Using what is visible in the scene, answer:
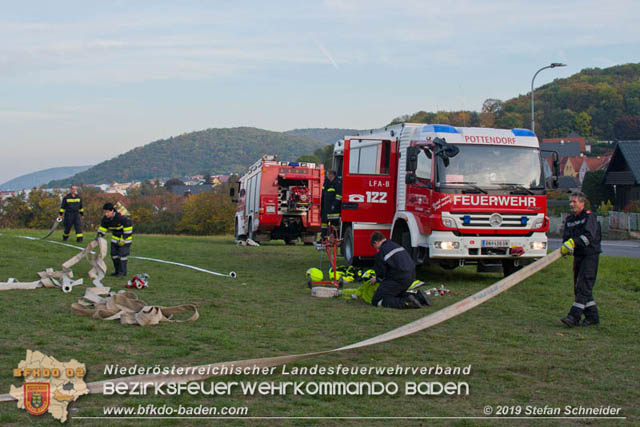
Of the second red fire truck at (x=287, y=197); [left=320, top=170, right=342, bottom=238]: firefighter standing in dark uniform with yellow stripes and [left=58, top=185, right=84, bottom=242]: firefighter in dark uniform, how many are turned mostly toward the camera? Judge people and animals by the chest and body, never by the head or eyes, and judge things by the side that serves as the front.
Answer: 2

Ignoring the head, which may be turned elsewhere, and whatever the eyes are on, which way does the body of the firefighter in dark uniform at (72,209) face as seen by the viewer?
toward the camera

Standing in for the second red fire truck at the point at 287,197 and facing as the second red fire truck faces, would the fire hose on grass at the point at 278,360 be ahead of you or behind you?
behind

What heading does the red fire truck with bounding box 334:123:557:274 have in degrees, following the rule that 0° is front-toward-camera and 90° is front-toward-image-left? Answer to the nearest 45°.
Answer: approximately 315°

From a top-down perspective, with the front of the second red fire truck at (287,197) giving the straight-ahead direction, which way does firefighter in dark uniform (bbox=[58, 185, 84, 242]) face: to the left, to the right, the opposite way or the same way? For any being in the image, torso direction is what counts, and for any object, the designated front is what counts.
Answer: the opposite way

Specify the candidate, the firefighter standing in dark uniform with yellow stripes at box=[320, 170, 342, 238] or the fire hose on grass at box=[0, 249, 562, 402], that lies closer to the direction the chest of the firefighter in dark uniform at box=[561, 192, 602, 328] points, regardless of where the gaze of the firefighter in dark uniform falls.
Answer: the fire hose on grass

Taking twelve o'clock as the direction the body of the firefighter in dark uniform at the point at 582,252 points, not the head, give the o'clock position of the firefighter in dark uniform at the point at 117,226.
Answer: the firefighter in dark uniform at the point at 117,226 is roughly at 2 o'clock from the firefighter in dark uniform at the point at 582,252.

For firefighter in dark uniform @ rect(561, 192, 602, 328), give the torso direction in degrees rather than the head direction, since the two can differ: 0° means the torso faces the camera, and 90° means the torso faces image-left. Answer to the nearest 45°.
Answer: approximately 45°

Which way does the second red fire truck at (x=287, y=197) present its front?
away from the camera

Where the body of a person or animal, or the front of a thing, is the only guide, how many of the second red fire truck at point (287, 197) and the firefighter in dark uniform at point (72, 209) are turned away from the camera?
1

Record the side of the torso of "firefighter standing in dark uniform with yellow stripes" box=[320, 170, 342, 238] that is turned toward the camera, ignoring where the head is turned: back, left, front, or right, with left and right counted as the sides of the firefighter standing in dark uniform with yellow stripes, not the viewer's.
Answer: front

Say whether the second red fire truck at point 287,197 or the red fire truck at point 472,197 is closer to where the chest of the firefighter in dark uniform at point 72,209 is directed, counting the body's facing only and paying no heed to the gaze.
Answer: the red fire truck

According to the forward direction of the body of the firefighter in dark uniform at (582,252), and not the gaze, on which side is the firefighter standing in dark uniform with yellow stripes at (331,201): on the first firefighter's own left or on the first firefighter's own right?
on the first firefighter's own right
